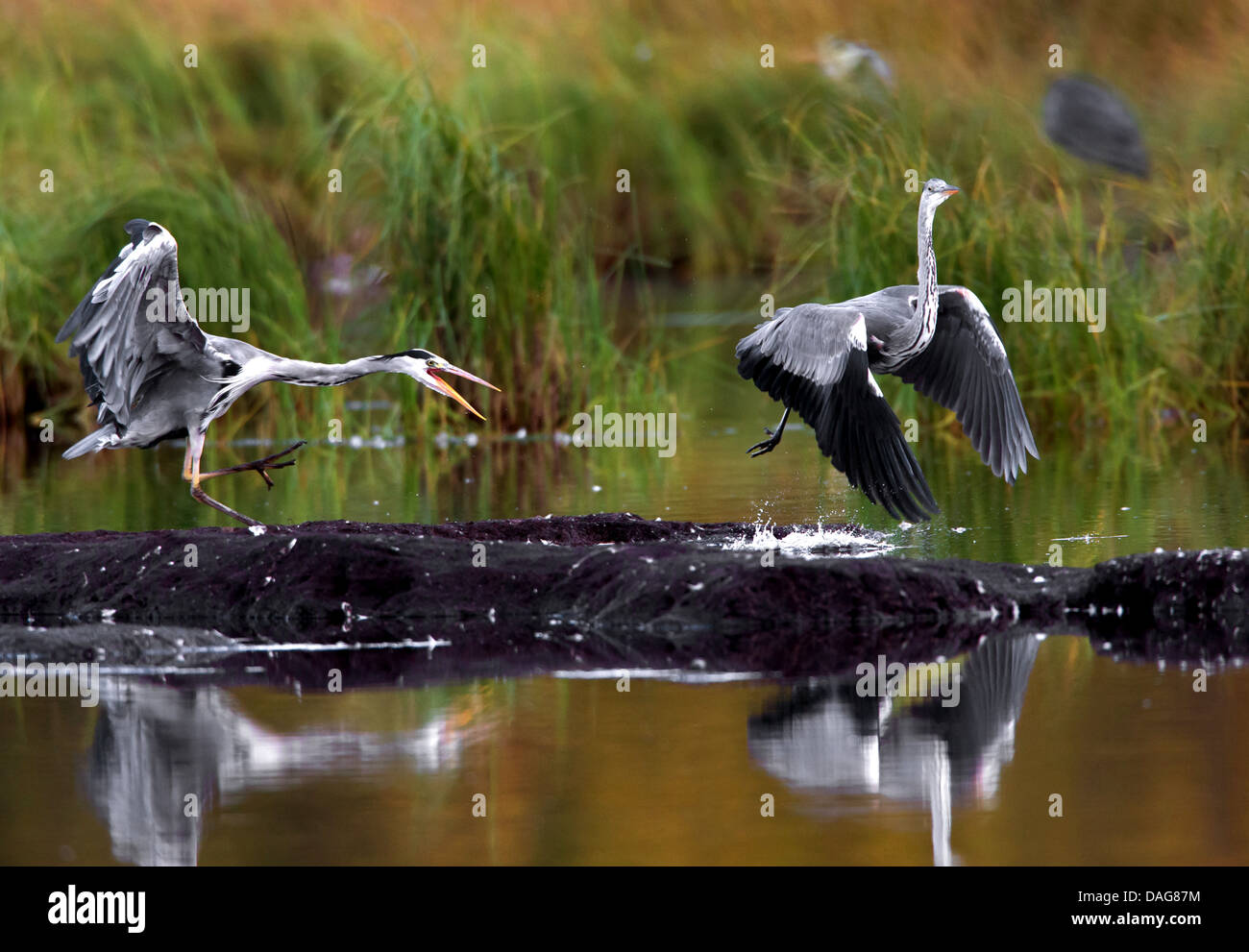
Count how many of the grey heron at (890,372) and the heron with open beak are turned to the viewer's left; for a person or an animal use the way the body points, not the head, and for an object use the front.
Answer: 0

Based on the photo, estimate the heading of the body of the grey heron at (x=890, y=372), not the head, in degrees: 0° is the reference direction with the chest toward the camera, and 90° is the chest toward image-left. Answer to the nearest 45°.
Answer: approximately 315°

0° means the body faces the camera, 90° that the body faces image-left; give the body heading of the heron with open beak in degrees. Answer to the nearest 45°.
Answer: approximately 270°

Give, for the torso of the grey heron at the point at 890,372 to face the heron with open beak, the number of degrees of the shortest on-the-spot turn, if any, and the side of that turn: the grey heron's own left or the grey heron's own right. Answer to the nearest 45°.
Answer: approximately 135° to the grey heron's own right

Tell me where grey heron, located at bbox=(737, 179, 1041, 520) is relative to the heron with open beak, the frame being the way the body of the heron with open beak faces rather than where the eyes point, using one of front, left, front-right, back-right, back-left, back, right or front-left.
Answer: front
